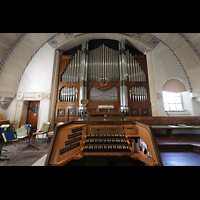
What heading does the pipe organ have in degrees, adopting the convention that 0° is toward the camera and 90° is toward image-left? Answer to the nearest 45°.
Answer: approximately 0°
